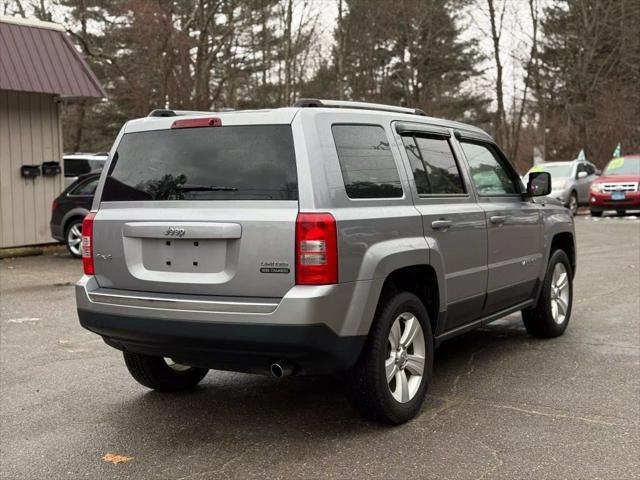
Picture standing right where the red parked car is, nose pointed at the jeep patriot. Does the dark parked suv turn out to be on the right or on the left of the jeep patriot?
right

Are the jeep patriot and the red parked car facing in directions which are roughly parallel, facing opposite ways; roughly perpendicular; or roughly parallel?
roughly parallel, facing opposite ways

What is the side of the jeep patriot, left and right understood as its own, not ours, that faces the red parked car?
front

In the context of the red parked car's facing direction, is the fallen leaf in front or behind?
in front

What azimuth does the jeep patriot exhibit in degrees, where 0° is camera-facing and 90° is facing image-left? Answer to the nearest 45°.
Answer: approximately 225°

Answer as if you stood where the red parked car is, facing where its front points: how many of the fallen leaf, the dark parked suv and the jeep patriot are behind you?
0

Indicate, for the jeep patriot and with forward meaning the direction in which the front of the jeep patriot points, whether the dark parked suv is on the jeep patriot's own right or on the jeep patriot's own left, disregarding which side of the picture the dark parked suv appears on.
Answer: on the jeep patriot's own left

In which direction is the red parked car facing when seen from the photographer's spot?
facing the viewer and to the left of the viewer

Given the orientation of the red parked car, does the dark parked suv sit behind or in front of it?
in front

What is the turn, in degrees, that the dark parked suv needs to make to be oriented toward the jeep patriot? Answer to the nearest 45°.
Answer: approximately 45° to its right
